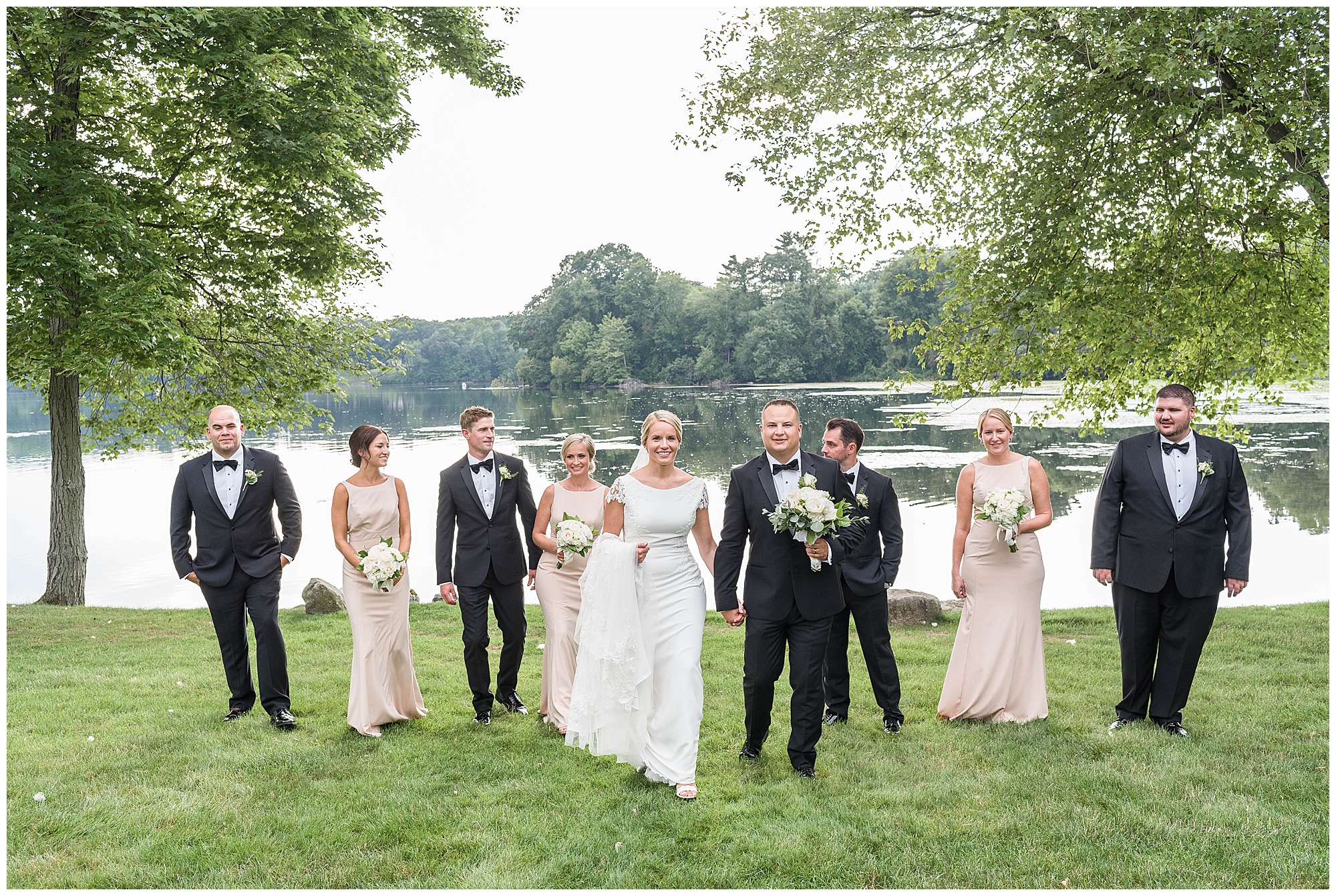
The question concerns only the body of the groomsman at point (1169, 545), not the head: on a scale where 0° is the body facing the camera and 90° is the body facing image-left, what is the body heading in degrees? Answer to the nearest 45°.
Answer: approximately 0°

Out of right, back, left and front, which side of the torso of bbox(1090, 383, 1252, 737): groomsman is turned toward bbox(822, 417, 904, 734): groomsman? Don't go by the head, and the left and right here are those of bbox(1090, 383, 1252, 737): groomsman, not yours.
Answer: right

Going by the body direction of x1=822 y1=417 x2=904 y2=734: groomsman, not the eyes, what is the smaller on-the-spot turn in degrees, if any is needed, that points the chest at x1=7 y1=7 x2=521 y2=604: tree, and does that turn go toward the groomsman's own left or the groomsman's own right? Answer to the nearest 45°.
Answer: approximately 90° to the groomsman's own right

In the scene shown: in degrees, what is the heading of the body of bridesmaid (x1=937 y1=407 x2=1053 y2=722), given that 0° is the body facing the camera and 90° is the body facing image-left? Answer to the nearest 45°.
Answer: approximately 0°

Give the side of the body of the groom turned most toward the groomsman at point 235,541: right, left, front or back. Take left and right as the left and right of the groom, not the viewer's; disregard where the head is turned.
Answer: right

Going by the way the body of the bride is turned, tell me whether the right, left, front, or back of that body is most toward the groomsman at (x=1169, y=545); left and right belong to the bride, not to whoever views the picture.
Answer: left
